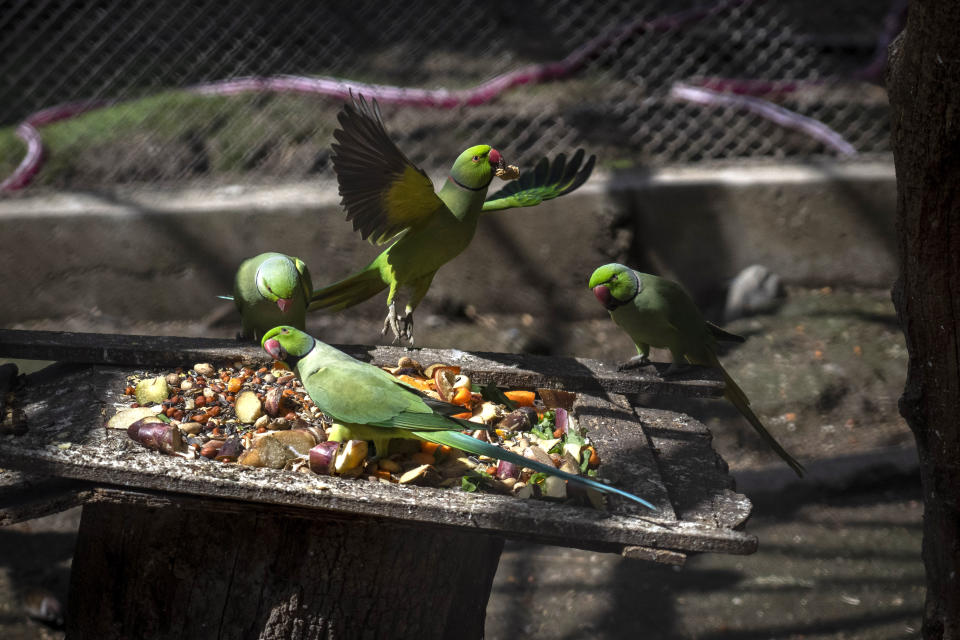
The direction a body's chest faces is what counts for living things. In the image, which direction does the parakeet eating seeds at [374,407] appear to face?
to the viewer's left

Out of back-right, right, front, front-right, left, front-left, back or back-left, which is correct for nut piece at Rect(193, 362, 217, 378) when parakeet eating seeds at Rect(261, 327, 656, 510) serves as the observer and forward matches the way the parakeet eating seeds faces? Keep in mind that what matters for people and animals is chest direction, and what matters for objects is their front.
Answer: front-right

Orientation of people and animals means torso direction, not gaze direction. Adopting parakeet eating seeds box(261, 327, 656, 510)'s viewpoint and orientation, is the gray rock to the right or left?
on its right

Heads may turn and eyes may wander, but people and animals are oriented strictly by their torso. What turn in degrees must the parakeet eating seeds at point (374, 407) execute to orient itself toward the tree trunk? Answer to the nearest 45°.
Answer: approximately 180°

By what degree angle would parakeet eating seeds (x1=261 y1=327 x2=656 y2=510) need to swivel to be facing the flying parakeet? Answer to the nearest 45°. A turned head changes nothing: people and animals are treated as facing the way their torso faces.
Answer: approximately 90° to its right
